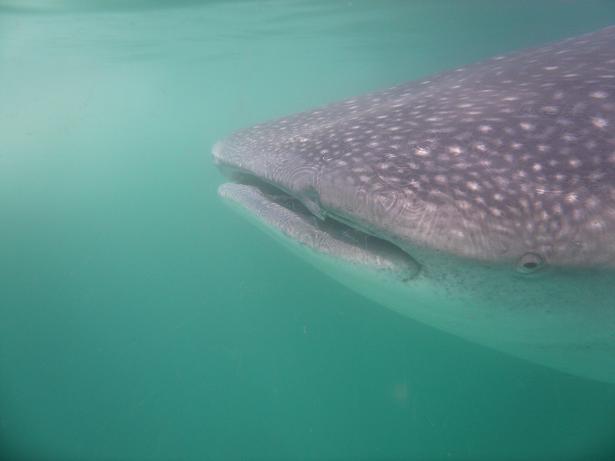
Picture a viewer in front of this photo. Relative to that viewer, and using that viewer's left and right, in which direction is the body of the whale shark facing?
facing to the left of the viewer
